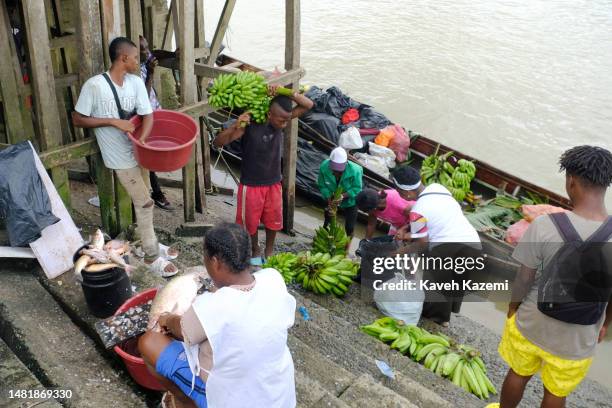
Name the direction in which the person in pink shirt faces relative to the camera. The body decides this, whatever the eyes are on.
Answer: to the viewer's left

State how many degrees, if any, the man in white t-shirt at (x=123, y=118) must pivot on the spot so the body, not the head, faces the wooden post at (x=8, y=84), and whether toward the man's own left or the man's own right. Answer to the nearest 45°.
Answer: approximately 180°

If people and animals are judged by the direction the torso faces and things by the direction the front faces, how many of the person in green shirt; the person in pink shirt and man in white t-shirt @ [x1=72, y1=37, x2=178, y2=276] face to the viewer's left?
1

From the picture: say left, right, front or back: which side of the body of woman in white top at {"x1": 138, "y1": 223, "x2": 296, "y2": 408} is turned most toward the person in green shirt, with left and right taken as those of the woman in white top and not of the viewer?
right

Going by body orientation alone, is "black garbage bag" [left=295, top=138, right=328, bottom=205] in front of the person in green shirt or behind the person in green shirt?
behind

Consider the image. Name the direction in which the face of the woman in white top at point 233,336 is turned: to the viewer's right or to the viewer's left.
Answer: to the viewer's left

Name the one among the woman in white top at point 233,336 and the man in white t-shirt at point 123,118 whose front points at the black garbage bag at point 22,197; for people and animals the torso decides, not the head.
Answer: the woman in white top

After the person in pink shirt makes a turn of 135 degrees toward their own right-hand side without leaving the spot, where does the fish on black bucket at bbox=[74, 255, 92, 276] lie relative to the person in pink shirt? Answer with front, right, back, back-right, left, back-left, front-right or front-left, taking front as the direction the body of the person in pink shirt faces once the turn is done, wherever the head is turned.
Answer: back

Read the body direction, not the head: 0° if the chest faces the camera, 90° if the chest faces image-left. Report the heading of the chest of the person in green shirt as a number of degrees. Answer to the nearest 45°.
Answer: approximately 0°

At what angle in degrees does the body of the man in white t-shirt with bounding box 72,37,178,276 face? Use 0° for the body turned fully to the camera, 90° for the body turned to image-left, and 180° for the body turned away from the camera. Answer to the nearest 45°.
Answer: approximately 315°

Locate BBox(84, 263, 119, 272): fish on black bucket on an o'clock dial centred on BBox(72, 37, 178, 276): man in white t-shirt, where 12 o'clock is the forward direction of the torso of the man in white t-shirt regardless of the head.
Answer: The fish on black bucket is roughly at 2 o'clock from the man in white t-shirt.

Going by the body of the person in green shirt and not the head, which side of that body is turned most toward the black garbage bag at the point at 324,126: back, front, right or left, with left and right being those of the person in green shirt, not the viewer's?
back

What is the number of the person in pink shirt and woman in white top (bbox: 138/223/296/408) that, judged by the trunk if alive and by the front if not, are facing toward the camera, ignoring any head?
0

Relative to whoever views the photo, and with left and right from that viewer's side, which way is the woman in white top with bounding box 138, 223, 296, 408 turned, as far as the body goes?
facing away from the viewer and to the left of the viewer

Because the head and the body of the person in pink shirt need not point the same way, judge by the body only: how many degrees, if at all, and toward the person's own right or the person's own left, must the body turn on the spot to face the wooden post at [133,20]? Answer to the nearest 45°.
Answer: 0° — they already face it
